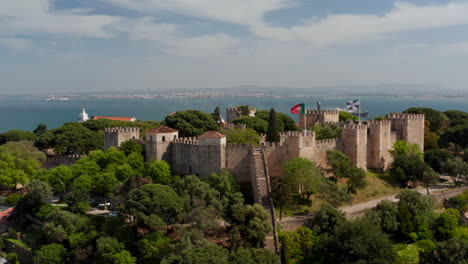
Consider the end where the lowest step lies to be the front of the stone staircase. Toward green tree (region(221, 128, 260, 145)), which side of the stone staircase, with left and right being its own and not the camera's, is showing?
back

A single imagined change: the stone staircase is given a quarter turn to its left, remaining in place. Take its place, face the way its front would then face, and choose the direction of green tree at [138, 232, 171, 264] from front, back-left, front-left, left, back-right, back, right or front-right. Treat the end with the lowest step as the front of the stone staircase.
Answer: back-right

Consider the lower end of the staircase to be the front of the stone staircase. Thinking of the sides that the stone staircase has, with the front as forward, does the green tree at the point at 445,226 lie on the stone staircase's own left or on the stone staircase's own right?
on the stone staircase's own left

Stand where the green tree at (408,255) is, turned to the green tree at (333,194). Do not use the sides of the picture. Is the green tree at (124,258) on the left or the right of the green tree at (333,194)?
left

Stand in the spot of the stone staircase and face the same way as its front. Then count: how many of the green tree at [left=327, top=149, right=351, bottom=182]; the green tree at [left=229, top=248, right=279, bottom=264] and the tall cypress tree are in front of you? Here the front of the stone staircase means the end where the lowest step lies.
1

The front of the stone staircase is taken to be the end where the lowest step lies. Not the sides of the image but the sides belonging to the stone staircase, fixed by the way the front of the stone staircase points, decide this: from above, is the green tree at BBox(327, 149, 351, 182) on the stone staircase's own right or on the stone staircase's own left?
on the stone staircase's own left

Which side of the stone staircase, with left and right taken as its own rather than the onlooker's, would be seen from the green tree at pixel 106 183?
right

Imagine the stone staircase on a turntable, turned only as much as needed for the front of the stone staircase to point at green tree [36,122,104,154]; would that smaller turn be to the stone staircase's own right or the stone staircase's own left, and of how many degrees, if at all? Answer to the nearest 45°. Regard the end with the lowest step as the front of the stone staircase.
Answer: approximately 135° to the stone staircase's own right

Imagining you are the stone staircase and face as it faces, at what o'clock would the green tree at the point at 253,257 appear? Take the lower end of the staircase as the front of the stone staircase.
The green tree is roughly at 12 o'clock from the stone staircase.

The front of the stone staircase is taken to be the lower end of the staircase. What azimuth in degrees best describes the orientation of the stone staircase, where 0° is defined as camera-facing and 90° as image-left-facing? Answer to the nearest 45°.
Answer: approximately 0°

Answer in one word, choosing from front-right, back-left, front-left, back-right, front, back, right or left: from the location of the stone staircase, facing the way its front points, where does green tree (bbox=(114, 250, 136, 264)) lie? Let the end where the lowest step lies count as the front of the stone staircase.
front-right

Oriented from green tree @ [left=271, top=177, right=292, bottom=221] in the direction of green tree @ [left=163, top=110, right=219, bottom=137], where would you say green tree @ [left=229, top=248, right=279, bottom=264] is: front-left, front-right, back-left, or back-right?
back-left
